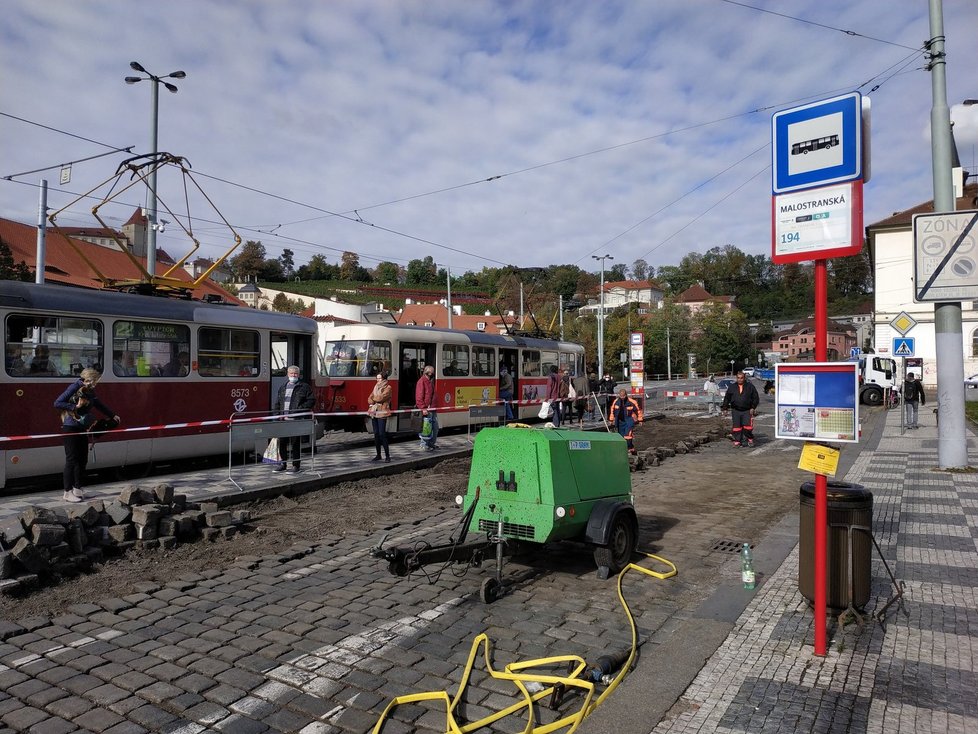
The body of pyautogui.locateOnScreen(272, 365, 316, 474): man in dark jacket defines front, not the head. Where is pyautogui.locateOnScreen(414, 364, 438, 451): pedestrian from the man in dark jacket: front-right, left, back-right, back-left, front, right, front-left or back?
back

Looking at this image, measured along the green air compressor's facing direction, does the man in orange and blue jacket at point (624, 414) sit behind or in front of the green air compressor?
behind

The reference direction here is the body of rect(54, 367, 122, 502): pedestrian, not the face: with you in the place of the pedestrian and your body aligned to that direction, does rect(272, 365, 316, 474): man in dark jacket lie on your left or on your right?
on your left

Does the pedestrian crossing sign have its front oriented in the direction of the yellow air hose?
yes

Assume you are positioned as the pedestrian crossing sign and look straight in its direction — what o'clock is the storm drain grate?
The storm drain grate is roughly at 12 o'clock from the pedestrian crossing sign.

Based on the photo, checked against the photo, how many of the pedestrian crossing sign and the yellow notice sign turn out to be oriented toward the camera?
2

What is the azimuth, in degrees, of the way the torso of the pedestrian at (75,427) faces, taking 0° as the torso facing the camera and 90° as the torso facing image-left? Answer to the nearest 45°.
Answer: approximately 315°

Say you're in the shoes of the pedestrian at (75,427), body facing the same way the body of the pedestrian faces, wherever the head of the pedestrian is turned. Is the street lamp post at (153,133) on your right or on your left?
on your left
